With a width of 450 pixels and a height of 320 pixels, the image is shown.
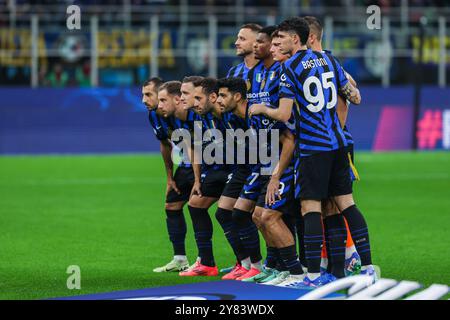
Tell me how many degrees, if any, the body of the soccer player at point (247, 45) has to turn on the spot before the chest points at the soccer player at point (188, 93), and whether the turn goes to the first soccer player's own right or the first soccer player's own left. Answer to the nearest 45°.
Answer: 0° — they already face them

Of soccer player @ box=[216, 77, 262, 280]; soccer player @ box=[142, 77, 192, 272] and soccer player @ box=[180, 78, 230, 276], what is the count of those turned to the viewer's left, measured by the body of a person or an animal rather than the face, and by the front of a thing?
3

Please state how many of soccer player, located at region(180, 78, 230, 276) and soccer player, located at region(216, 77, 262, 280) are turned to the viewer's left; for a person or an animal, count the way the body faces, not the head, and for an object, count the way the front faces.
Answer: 2

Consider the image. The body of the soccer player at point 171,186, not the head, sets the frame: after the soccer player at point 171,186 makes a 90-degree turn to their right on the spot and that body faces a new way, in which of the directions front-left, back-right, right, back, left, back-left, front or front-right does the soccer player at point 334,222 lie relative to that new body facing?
back-right

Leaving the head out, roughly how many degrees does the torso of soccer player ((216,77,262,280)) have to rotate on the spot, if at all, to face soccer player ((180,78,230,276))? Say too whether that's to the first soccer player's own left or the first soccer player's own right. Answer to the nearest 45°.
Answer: approximately 45° to the first soccer player's own right

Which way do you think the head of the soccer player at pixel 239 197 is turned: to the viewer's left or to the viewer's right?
to the viewer's left

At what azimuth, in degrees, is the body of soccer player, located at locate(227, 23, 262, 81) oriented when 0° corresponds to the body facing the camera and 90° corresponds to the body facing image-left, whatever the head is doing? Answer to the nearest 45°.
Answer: approximately 90°

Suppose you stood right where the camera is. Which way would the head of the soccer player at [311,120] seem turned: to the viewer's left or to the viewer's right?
to the viewer's left

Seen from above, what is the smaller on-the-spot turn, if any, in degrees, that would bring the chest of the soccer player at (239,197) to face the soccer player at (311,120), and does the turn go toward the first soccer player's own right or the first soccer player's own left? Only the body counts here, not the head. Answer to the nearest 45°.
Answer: approximately 135° to the first soccer player's own left
